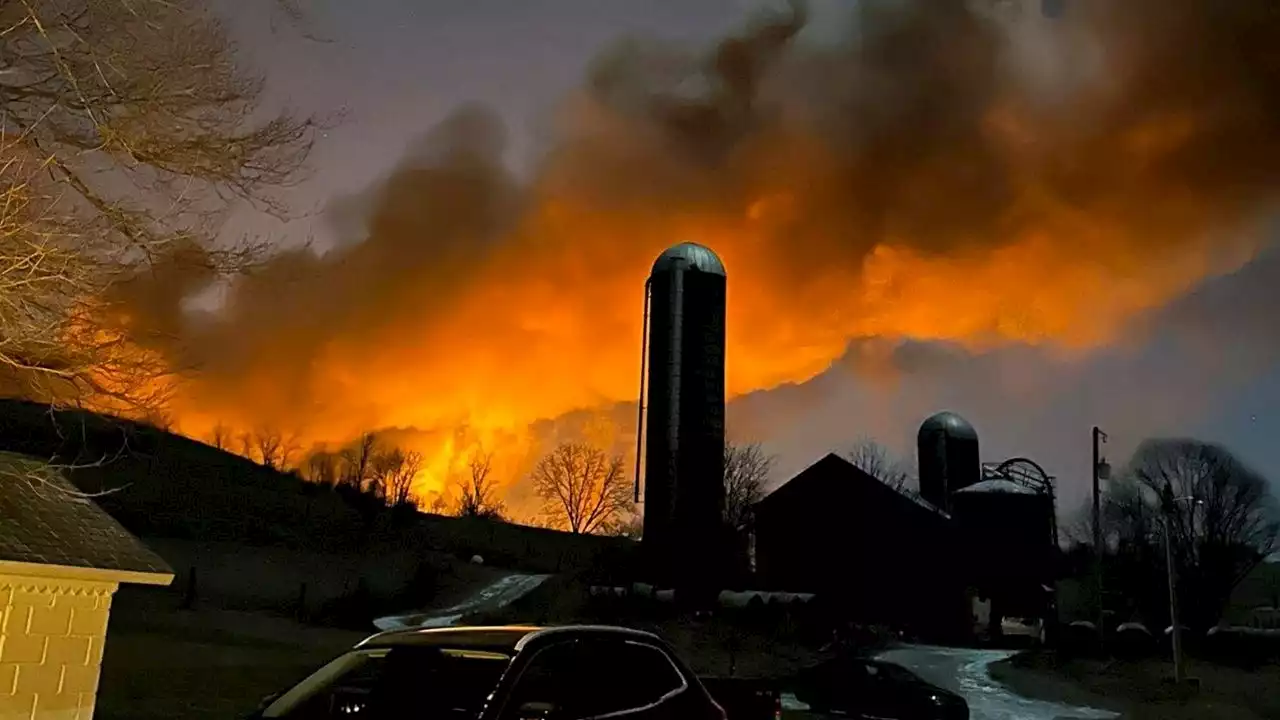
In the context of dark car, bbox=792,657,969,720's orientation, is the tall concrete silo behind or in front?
behind

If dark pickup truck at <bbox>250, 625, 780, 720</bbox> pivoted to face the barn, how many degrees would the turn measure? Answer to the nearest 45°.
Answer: approximately 180°

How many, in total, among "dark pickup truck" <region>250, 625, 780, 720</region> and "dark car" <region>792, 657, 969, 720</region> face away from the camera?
0

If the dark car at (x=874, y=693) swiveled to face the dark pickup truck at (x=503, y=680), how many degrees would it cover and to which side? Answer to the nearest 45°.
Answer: approximately 45° to its right

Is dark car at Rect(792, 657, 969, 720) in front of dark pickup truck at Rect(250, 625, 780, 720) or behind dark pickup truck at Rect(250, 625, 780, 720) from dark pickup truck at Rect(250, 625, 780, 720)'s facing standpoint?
behind

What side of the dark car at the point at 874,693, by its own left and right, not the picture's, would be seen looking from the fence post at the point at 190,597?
back

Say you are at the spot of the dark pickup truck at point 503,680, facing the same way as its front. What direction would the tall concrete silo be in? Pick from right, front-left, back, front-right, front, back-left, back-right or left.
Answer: back-right

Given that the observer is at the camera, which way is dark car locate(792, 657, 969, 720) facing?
facing the viewer and to the right of the viewer

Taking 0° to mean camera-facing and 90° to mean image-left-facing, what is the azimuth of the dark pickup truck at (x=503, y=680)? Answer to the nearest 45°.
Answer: approximately 45°
